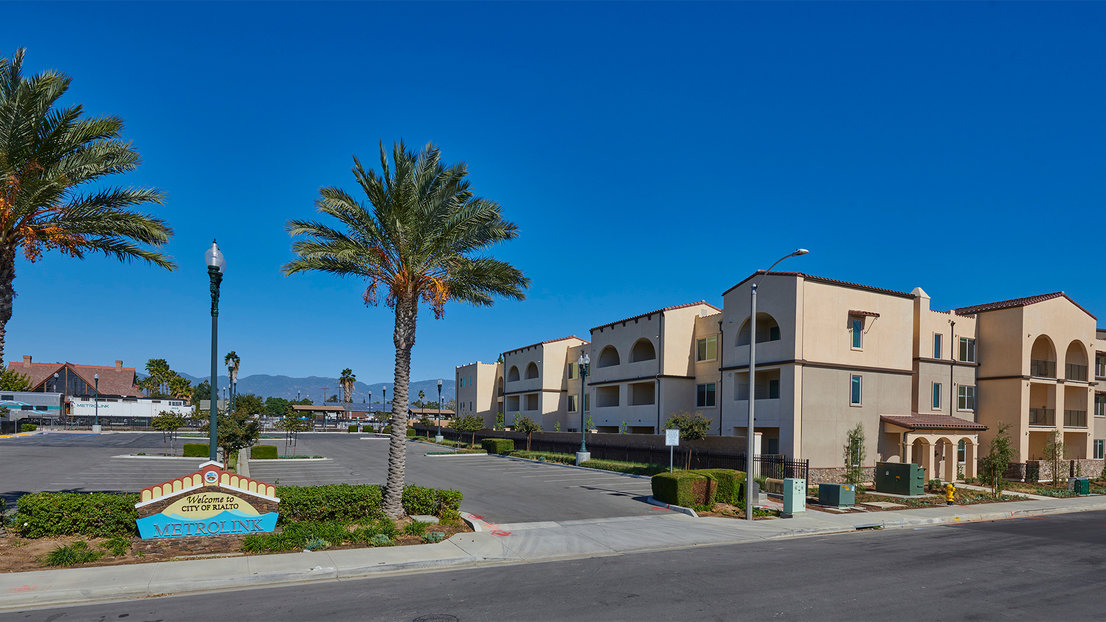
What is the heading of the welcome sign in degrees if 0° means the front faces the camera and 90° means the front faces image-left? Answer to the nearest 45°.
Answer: approximately 0°

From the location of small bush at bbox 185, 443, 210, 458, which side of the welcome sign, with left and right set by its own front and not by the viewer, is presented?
back

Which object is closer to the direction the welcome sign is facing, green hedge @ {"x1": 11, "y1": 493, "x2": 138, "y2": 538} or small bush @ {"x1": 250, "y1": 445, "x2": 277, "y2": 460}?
the green hedge

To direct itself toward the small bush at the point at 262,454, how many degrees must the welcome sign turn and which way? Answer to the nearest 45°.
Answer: approximately 180°
